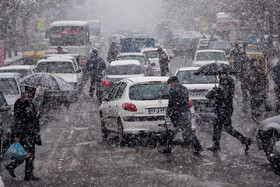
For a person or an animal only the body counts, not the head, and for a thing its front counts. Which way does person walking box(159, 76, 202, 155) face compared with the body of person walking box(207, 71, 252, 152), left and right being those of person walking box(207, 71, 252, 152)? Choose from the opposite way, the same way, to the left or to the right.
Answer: the same way

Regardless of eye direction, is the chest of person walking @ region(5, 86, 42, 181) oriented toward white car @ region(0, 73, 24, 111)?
no

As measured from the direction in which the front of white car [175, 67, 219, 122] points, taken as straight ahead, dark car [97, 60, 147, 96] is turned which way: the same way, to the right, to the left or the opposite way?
the same way

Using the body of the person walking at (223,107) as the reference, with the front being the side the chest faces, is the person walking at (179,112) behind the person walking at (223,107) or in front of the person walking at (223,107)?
in front

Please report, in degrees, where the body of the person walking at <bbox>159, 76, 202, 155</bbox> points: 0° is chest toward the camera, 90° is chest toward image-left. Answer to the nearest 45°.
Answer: approximately 90°

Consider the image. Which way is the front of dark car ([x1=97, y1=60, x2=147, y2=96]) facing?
away from the camera

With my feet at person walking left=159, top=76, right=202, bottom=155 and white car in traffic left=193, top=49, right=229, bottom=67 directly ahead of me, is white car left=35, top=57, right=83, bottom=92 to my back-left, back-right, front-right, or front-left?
front-left

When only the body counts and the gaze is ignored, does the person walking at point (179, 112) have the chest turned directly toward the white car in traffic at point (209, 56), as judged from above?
no
